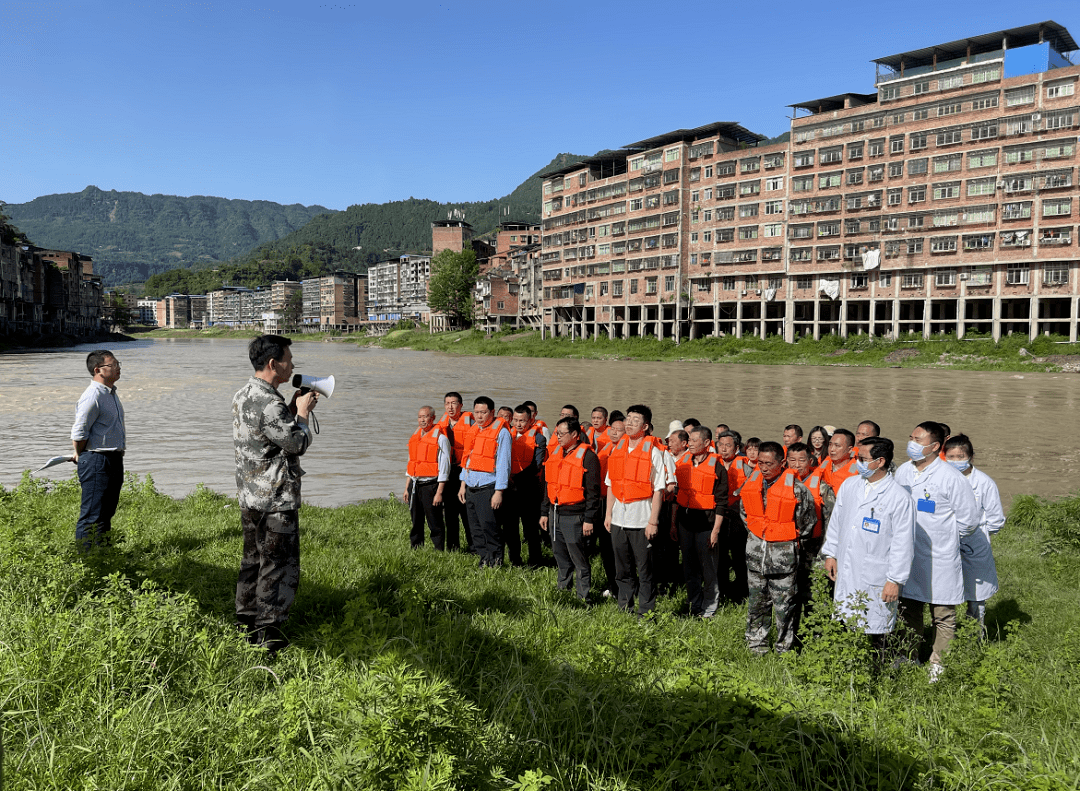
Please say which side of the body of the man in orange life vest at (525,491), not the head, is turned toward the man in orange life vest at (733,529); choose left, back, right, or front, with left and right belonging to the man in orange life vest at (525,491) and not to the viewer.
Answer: left

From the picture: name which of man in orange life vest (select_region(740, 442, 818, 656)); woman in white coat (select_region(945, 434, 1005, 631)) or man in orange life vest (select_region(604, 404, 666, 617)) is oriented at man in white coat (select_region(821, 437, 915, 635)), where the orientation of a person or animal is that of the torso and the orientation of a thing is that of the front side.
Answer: woman in white coat (select_region(945, 434, 1005, 631))

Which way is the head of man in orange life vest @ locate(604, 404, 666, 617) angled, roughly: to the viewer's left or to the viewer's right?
to the viewer's left

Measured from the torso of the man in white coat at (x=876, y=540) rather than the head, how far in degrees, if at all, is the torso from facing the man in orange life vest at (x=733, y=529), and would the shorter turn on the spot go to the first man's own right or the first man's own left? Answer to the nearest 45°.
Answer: approximately 90° to the first man's own right

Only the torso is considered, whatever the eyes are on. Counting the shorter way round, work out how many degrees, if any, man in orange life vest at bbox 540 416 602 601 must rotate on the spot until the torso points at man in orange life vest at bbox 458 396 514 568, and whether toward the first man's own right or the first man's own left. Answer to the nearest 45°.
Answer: approximately 90° to the first man's own right

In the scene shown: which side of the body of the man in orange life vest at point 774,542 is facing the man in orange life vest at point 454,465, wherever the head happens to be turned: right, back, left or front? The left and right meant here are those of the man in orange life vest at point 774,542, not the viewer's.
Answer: right

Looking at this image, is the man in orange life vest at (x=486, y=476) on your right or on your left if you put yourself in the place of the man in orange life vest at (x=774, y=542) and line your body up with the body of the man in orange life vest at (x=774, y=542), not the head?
on your right

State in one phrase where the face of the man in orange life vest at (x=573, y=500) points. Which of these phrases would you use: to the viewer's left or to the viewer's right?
to the viewer's left

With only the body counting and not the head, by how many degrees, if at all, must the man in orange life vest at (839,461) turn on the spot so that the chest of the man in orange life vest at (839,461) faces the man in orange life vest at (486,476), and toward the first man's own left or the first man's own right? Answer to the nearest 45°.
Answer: approximately 45° to the first man's own right
